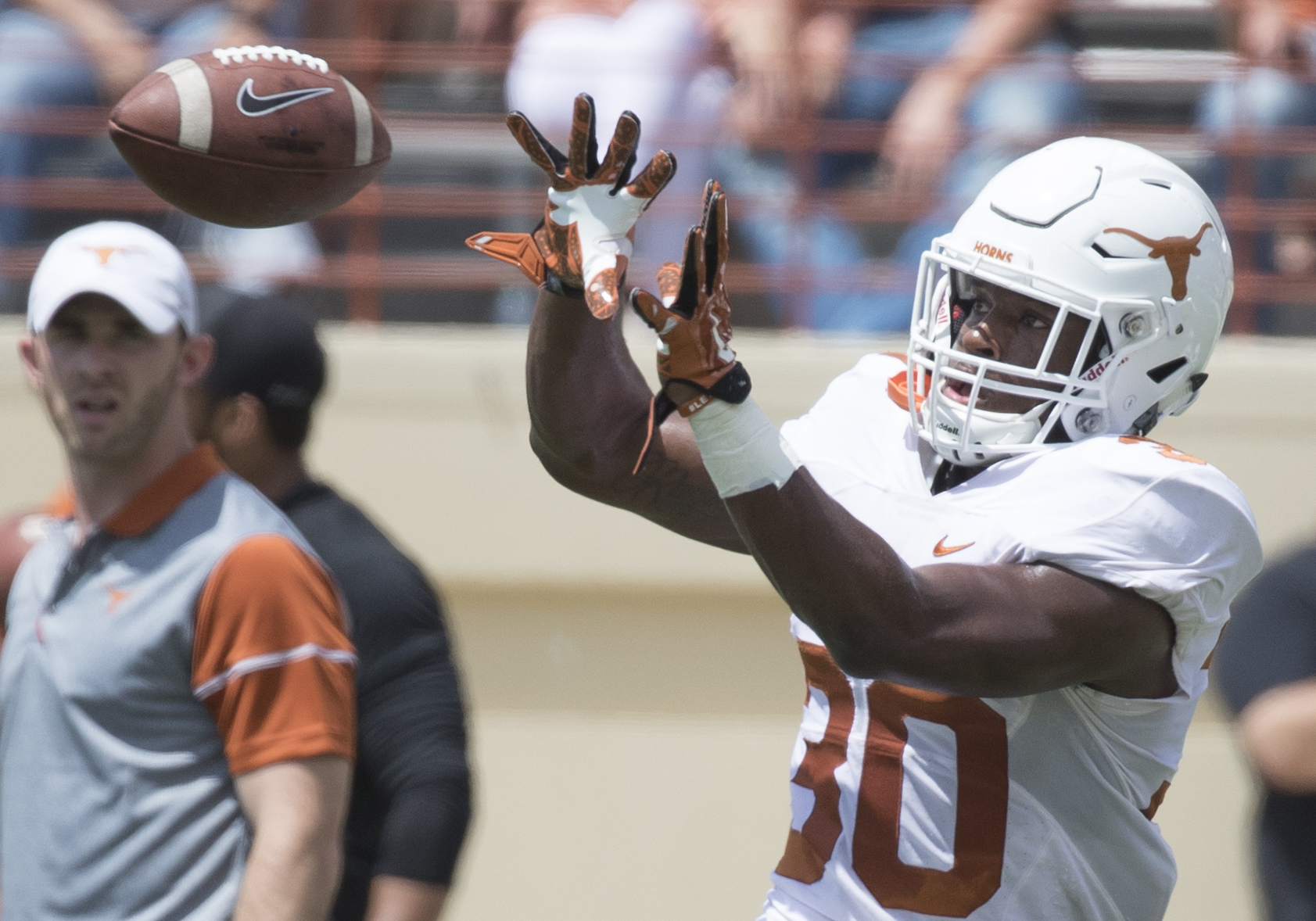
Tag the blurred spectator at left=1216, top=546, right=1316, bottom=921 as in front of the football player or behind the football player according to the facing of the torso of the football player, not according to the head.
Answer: behind

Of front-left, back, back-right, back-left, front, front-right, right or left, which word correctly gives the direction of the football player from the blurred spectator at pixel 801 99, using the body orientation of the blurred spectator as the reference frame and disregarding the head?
front

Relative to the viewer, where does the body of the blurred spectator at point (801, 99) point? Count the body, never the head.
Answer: toward the camera

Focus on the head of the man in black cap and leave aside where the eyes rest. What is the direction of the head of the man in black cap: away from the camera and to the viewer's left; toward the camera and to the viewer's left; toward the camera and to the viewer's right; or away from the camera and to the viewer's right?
away from the camera and to the viewer's left

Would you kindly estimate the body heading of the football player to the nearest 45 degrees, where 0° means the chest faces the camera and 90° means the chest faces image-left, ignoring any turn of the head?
approximately 45°

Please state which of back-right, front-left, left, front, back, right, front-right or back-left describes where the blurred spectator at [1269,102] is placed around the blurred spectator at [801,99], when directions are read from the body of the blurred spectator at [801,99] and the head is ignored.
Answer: left

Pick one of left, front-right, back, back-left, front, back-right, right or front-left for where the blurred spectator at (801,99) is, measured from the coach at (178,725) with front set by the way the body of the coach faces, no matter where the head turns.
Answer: back

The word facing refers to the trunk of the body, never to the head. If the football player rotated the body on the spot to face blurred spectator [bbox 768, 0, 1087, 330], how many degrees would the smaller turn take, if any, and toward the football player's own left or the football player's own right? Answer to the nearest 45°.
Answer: approximately 135° to the football player's own right

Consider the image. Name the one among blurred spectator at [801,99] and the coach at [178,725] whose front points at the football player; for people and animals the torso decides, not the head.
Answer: the blurred spectator
